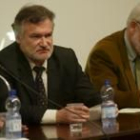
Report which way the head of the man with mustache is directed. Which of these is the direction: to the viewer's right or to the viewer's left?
to the viewer's right

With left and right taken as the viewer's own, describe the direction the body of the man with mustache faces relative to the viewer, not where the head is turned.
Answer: facing the viewer and to the right of the viewer

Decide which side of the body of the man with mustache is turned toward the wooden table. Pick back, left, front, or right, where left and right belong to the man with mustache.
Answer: front
